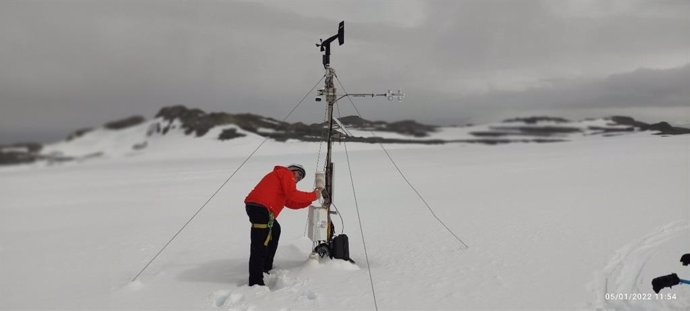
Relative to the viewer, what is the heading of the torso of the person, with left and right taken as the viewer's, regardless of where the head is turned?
facing to the right of the viewer

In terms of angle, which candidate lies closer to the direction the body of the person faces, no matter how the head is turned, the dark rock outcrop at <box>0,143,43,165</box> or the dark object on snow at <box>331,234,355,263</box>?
the dark object on snow

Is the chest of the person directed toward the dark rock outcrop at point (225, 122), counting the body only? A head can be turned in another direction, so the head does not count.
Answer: no

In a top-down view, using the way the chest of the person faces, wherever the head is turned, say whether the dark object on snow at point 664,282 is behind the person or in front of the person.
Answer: in front

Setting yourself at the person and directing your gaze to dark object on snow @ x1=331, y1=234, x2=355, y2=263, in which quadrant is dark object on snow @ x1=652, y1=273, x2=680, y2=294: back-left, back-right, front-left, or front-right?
front-right

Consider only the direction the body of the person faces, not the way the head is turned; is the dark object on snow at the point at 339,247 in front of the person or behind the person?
in front

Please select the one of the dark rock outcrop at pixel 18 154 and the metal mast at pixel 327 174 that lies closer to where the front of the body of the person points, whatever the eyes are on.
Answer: the metal mast

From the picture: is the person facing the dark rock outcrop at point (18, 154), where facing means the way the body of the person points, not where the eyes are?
no

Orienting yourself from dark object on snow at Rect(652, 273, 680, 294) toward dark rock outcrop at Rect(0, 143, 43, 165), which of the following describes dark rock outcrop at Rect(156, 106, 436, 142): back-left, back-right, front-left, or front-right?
front-right

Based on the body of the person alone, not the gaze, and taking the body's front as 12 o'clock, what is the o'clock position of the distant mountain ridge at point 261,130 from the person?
The distant mountain ridge is roughly at 9 o'clock from the person.
